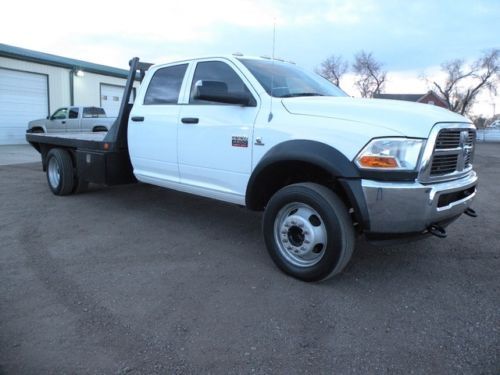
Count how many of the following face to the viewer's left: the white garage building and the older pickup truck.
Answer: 1

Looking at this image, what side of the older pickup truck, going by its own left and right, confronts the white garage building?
right

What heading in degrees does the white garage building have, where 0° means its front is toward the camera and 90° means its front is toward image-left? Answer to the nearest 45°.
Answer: approximately 315°

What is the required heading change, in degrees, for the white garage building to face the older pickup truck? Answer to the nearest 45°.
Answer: approximately 45° to its right

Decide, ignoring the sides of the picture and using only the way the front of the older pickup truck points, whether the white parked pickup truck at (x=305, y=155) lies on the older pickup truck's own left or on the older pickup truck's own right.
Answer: on the older pickup truck's own left

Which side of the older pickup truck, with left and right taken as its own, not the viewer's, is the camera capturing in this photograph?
left

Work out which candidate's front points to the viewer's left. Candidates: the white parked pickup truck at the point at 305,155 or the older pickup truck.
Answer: the older pickup truck

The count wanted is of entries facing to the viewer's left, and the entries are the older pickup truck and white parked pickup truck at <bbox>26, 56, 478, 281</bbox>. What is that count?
1

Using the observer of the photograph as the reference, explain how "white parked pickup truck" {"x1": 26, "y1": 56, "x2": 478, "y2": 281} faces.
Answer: facing the viewer and to the right of the viewer

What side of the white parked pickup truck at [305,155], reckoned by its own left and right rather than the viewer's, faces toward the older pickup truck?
back
